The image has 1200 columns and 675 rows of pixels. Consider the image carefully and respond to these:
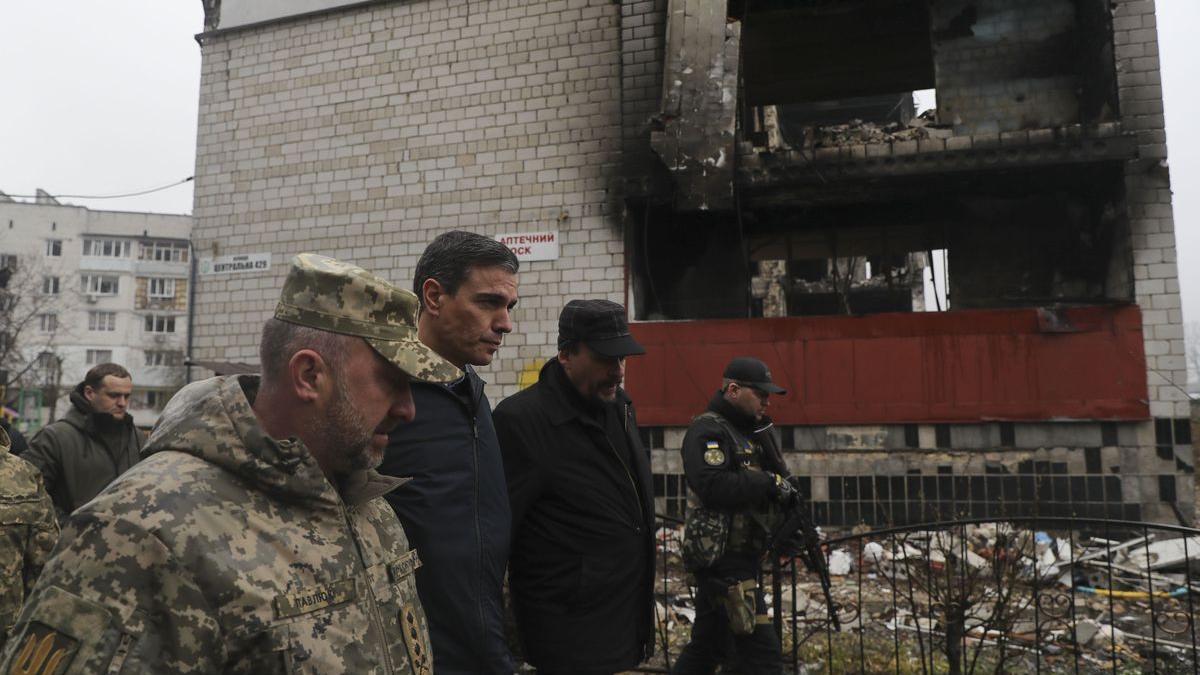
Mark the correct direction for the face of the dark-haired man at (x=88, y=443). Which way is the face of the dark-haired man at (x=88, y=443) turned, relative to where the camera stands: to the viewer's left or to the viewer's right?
to the viewer's right

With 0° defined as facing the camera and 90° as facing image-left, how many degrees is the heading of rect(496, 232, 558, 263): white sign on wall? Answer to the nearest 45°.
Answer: approximately 0°

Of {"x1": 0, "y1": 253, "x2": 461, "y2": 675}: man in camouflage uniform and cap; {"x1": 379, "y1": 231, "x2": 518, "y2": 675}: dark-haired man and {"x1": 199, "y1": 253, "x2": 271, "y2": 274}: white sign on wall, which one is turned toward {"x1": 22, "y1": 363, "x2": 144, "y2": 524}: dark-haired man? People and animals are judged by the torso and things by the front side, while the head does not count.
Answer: the white sign on wall

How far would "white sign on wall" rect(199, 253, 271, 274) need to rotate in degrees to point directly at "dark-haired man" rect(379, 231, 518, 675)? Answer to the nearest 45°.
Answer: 0° — it already faces them

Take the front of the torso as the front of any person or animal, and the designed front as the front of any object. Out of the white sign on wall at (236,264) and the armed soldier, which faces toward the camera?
the white sign on wall

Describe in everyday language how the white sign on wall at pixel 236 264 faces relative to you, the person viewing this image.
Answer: facing the viewer

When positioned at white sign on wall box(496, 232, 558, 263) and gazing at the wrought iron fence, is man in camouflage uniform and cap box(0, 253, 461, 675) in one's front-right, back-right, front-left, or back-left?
front-right

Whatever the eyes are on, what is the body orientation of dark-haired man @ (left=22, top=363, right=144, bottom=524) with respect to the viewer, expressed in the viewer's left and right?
facing the viewer and to the right of the viewer

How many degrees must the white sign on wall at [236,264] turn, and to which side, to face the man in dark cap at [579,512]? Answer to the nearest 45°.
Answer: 0° — it already faces them

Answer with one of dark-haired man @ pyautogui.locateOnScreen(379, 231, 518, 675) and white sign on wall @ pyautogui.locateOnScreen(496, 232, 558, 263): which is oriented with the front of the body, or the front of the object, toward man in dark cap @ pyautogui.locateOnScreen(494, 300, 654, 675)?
the white sign on wall
